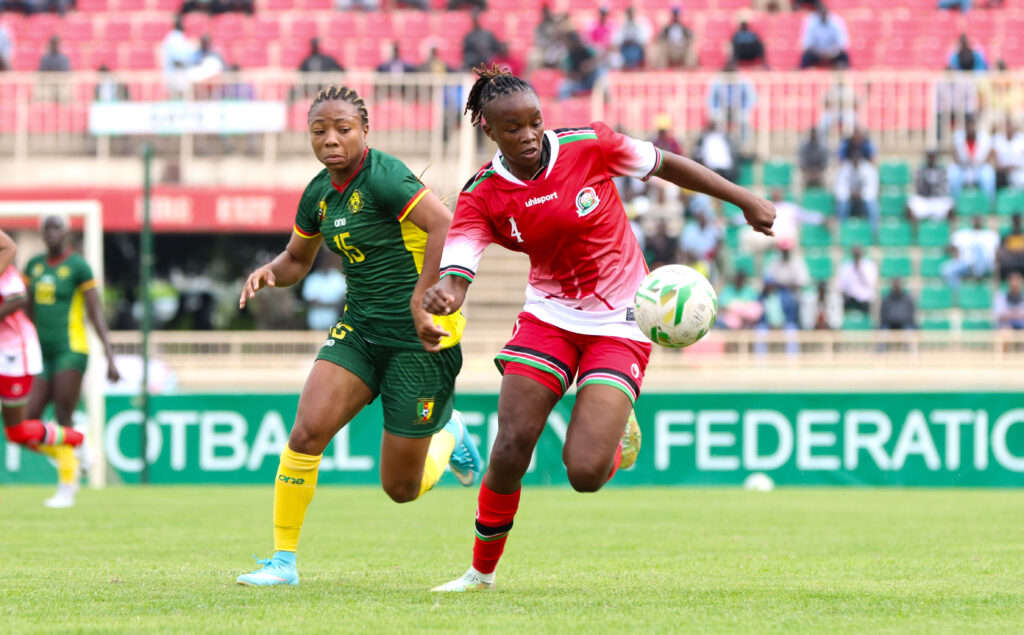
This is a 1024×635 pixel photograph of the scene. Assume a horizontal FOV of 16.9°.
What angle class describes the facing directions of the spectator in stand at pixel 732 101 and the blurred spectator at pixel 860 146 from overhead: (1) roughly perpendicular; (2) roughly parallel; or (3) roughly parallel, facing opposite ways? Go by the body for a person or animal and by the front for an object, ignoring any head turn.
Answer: roughly parallel

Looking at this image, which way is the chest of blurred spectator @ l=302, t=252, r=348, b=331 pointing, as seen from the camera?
toward the camera

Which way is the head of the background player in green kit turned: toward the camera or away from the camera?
toward the camera

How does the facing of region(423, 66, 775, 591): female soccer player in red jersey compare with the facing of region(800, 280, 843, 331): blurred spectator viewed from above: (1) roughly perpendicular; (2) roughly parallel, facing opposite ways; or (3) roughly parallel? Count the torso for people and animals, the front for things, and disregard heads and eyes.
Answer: roughly parallel

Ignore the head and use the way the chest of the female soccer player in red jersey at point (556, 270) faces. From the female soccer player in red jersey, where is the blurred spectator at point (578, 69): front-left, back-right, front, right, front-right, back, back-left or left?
back

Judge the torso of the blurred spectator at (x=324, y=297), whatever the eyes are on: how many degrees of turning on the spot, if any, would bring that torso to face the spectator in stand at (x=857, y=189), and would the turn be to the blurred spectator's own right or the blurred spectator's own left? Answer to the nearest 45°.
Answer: approximately 90° to the blurred spectator's own left

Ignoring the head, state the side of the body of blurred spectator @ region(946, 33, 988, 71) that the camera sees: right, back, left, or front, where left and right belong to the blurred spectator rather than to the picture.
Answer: front

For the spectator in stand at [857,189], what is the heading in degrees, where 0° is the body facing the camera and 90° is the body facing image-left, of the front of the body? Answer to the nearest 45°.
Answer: approximately 0°

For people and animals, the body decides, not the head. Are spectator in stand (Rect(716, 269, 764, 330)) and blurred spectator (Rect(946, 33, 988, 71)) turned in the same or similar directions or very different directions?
same or similar directions
